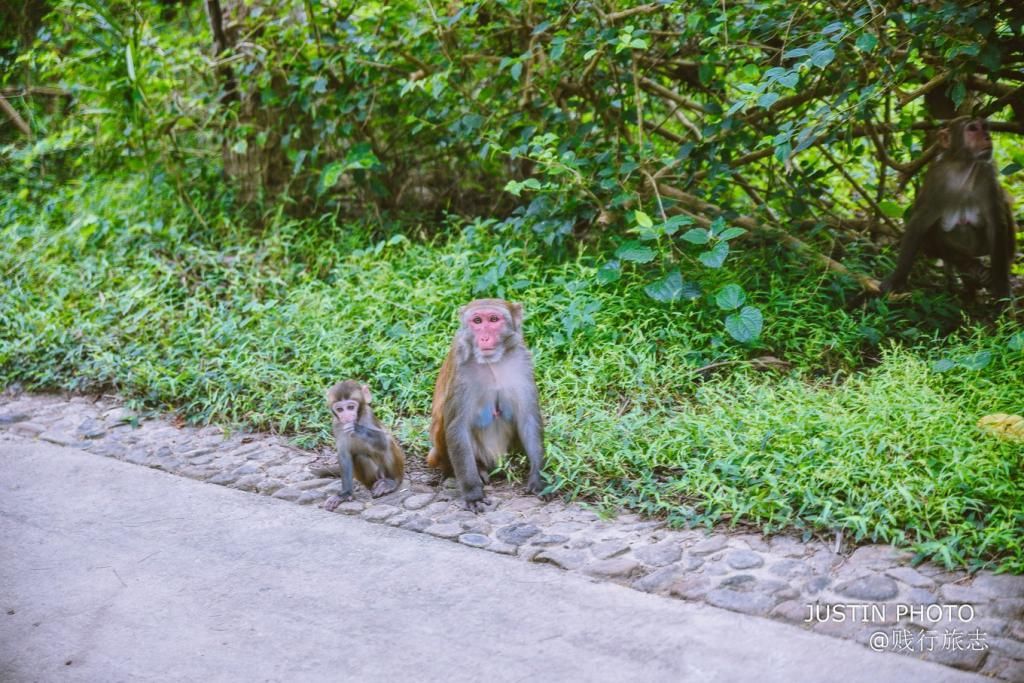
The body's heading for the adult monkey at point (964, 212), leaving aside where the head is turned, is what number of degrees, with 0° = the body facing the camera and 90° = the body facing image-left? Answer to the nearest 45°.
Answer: approximately 0°

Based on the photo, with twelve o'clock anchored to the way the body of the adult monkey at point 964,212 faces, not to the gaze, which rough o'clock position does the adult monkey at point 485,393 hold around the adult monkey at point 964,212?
the adult monkey at point 485,393 is roughly at 1 o'clock from the adult monkey at point 964,212.

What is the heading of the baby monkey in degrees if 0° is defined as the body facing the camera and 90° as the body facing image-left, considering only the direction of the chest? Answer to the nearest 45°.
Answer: approximately 45°

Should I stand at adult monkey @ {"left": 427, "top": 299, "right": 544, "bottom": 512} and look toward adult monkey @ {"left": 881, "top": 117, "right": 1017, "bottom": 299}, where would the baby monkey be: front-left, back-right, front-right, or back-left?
back-left

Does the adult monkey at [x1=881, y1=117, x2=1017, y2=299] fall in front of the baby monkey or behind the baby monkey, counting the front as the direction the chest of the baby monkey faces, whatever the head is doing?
behind
